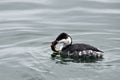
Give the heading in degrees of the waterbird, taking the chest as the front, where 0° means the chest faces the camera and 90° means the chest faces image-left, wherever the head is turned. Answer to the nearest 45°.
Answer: approximately 90°
